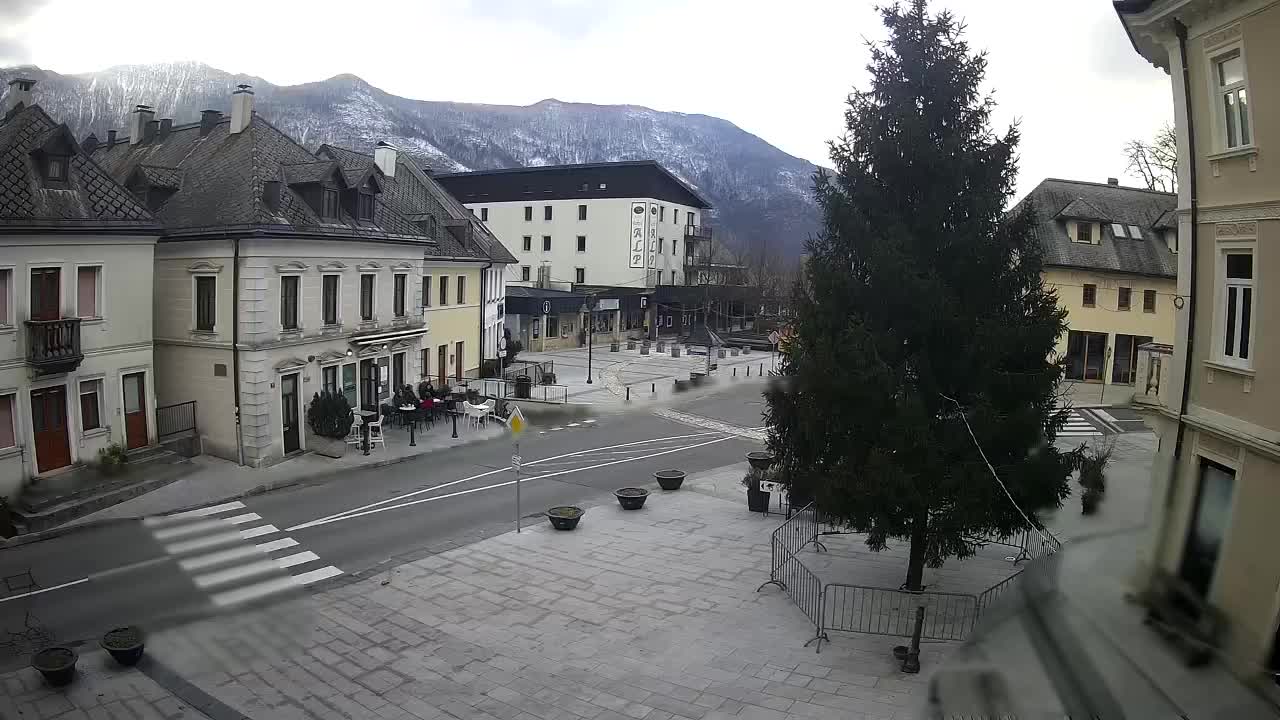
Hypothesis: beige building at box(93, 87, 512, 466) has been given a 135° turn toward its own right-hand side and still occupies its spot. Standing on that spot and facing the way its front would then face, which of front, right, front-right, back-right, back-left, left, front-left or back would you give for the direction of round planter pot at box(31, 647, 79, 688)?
left

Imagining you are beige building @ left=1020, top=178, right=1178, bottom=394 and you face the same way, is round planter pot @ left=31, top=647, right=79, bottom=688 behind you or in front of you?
in front

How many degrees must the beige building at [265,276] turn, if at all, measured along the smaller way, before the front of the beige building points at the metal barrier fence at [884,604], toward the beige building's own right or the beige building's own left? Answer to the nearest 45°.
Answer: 0° — it already faces it

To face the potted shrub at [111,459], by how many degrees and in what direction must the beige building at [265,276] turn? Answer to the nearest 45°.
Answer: approximately 90° to its right

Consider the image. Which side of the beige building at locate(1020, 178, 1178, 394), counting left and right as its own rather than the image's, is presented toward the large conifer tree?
front

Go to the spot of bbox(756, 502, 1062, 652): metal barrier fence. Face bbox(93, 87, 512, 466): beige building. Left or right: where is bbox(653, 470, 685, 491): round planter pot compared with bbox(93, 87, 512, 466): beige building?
right

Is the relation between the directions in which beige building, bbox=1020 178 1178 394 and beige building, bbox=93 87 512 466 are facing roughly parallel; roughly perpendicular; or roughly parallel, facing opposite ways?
roughly perpendicular

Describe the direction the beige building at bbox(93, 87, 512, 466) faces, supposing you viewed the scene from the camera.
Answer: facing the viewer and to the right of the viewer

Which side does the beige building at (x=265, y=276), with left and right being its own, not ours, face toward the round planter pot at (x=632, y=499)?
front

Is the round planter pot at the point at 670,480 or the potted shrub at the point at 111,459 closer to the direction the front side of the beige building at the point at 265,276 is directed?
the round planter pot

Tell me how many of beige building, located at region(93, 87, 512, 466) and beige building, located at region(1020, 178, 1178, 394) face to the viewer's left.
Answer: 0

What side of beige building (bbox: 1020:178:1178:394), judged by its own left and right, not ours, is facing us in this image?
front

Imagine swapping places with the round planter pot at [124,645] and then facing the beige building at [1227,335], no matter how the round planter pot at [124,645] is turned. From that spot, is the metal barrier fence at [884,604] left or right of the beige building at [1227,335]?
left

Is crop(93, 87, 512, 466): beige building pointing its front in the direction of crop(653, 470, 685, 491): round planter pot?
yes
